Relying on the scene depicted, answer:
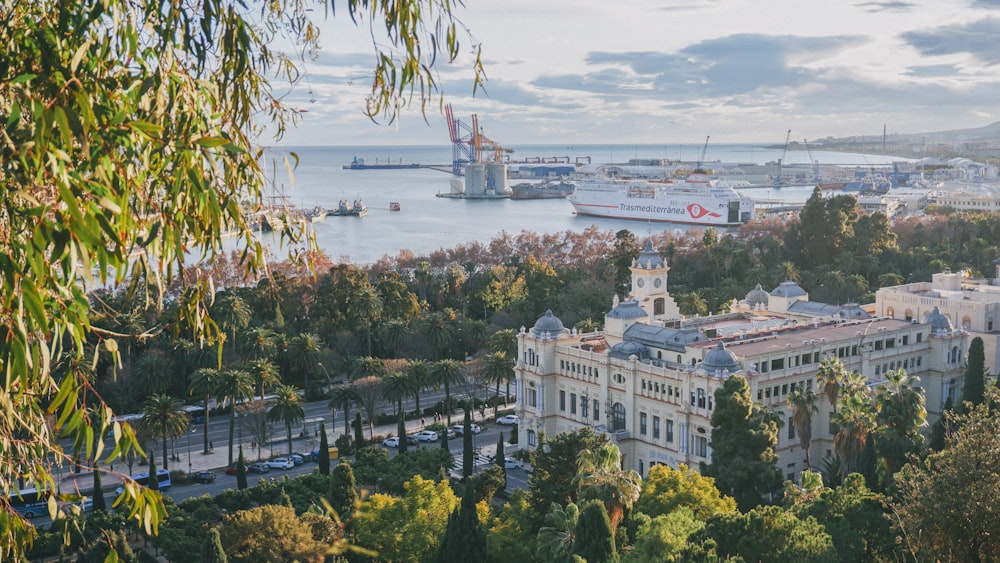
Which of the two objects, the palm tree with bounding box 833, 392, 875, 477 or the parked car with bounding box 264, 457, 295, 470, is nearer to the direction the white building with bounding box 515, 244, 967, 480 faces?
the parked car

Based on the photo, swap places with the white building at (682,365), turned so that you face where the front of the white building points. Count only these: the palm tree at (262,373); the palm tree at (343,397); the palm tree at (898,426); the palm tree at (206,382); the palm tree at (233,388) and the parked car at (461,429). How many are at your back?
1

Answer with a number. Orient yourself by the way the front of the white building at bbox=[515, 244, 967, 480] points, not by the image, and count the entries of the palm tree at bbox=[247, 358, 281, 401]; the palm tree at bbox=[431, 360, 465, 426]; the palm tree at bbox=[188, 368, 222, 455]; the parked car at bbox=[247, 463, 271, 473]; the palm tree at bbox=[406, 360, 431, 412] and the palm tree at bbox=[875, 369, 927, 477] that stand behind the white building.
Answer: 1

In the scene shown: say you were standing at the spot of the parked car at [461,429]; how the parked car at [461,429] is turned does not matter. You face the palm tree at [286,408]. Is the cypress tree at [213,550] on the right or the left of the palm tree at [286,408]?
left

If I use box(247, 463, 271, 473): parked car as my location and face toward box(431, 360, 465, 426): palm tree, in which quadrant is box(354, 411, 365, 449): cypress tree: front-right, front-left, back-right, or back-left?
front-right

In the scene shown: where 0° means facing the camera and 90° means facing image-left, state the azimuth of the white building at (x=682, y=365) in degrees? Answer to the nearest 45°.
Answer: approximately 135°

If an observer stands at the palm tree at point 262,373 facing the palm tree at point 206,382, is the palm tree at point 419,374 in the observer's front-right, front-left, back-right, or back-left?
back-left

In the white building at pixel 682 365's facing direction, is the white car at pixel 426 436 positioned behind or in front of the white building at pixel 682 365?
in front

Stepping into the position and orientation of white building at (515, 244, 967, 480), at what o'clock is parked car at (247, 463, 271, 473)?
The parked car is roughly at 10 o'clock from the white building.

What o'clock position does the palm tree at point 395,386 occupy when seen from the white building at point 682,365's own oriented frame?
The palm tree is roughly at 2 o'clock from the white building.

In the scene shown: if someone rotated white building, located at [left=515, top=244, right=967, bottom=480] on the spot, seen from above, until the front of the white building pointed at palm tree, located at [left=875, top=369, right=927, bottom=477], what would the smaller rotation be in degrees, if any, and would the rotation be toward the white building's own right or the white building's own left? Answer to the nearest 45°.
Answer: approximately 180°

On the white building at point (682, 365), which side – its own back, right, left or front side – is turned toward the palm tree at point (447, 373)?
front
